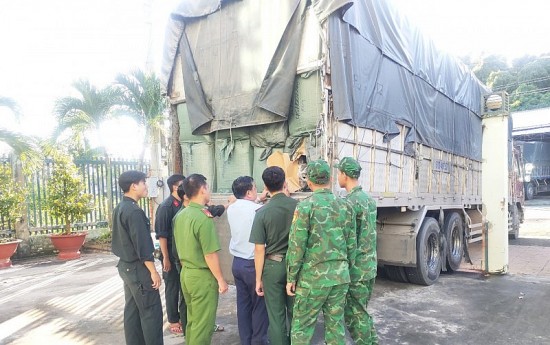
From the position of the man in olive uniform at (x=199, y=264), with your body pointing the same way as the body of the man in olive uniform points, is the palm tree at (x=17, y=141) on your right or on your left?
on your left

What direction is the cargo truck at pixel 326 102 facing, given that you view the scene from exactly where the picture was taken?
facing away from the viewer and to the right of the viewer

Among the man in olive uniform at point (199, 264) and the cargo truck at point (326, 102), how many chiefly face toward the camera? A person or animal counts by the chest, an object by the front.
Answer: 0

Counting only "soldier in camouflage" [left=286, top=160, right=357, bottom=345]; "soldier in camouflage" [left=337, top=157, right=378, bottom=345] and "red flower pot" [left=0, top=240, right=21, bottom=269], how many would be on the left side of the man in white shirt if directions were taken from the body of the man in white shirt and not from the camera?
1

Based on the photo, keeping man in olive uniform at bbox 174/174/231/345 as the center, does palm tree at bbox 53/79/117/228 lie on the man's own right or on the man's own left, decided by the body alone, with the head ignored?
on the man's own left

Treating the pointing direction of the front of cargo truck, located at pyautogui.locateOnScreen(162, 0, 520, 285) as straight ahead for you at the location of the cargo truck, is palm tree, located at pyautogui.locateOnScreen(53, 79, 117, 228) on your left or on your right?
on your left

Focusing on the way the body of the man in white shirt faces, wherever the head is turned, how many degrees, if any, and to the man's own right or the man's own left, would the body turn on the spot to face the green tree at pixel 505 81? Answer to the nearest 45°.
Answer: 0° — they already face it

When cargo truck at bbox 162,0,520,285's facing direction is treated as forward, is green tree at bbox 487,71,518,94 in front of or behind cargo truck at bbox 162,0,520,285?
in front

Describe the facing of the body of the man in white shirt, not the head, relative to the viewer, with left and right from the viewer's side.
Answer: facing away from the viewer and to the right of the viewer

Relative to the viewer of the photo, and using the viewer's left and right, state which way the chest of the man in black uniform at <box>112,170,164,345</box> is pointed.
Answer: facing away from the viewer and to the right of the viewer

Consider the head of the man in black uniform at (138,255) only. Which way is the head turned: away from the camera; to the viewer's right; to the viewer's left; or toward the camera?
to the viewer's right

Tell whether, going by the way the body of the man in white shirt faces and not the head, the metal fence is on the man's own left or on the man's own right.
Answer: on the man's own left

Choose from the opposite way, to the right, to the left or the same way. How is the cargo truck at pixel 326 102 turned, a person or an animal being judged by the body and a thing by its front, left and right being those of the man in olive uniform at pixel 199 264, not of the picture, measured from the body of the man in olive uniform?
the same way

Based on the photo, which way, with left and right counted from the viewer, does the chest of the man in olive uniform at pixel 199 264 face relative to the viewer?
facing away from the viewer and to the right of the viewer

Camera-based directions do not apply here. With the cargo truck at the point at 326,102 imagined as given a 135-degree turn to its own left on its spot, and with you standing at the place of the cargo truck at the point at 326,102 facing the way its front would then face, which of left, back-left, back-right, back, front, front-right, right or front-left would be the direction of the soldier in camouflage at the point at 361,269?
left
